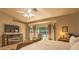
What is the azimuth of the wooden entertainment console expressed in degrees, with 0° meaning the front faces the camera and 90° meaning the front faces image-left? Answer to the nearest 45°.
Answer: approximately 315°

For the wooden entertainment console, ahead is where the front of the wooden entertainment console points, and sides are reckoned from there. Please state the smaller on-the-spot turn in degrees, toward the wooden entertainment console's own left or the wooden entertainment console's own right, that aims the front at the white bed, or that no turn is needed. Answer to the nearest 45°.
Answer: approximately 45° to the wooden entertainment console's own left
